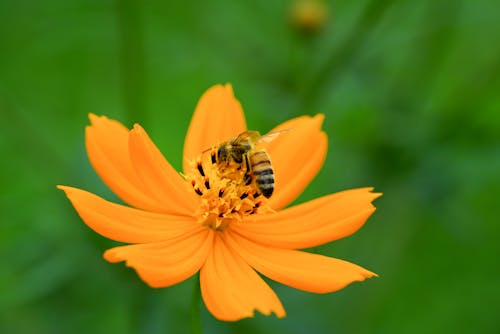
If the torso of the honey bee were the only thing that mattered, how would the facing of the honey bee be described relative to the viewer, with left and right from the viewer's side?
facing to the left of the viewer

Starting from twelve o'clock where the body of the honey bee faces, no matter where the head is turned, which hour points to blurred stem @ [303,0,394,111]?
The blurred stem is roughly at 4 o'clock from the honey bee.

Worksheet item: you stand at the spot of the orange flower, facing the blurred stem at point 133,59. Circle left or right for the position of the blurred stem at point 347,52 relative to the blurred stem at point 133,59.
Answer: right

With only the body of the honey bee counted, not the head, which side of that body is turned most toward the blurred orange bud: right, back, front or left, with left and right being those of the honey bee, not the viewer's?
right
